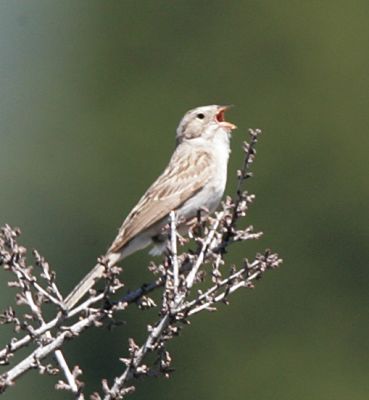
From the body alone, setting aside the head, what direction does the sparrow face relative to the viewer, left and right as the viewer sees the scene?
facing to the right of the viewer
